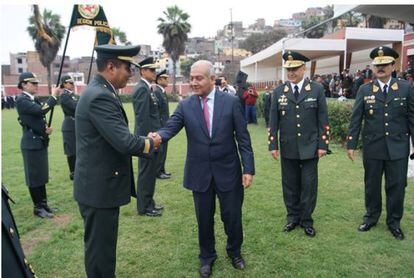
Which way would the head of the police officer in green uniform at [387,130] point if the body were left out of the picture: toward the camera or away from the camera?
toward the camera

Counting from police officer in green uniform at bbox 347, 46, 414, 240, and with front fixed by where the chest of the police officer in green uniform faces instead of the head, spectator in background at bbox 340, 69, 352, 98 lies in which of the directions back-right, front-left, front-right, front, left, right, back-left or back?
back

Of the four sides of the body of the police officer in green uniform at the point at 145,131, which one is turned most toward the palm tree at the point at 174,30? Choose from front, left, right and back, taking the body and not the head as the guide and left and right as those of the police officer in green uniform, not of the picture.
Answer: left

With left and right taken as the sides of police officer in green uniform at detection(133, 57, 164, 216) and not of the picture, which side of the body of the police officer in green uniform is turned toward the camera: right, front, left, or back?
right

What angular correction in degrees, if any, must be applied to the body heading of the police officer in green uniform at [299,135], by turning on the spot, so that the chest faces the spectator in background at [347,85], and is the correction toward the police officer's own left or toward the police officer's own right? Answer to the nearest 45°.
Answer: approximately 180°

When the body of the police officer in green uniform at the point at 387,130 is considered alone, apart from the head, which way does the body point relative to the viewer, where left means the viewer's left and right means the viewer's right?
facing the viewer

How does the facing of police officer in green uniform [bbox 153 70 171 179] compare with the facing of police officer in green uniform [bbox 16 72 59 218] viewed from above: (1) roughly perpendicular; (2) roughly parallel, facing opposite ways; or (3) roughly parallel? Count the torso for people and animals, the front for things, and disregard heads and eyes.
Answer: roughly parallel

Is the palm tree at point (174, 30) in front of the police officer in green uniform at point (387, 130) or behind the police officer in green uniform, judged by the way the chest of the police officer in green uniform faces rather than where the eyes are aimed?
behind

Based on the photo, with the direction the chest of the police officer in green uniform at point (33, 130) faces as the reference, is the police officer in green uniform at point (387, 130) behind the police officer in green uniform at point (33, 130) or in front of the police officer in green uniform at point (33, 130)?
in front

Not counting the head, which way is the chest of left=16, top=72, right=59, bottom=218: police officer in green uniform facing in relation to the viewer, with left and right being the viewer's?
facing to the right of the viewer

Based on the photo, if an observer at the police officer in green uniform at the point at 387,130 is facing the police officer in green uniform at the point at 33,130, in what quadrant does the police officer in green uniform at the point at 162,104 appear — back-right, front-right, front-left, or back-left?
front-right

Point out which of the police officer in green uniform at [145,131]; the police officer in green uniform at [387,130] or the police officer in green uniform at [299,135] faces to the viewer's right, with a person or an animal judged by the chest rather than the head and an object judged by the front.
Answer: the police officer in green uniform at [145,131]
